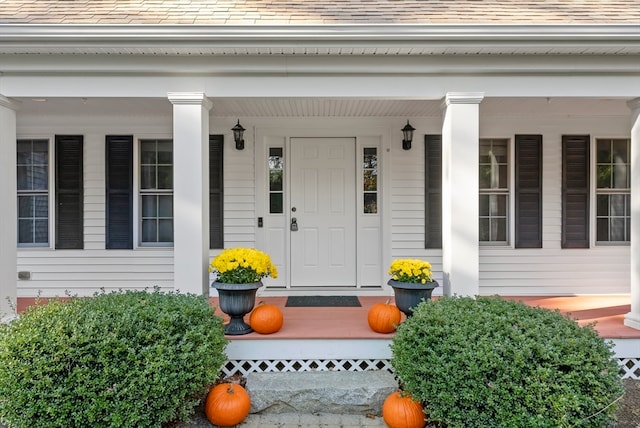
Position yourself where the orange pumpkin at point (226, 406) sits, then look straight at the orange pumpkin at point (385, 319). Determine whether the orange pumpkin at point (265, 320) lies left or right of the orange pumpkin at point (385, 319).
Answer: left

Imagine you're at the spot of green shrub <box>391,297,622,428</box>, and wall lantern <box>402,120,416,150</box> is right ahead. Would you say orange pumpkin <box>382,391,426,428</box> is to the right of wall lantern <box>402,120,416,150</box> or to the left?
left

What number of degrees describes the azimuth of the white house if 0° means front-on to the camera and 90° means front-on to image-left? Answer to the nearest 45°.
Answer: approximately 0°

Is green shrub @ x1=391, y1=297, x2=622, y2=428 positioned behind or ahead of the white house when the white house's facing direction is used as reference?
ahead

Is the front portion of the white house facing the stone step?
yes

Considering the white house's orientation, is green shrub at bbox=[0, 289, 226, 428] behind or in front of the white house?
in front
